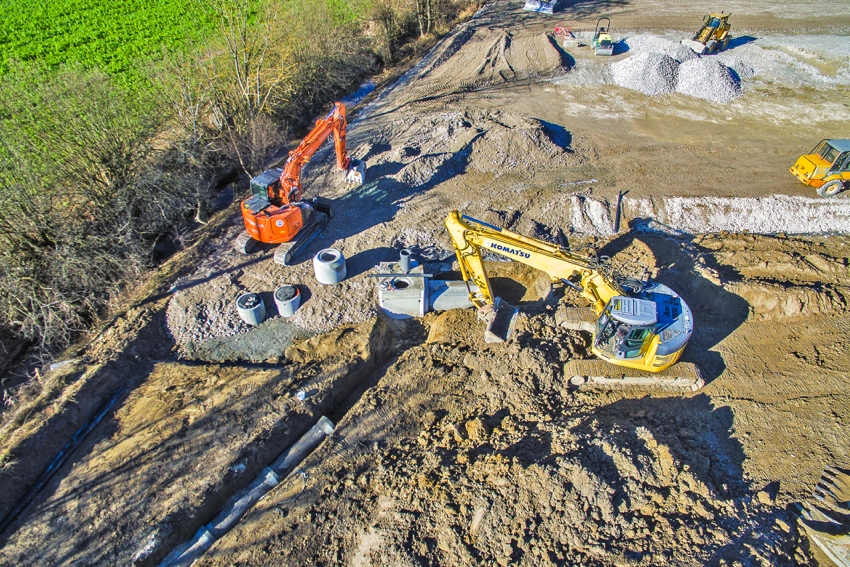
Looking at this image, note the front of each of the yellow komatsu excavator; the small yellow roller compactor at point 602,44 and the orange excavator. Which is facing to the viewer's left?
the yellow komatsu excavator

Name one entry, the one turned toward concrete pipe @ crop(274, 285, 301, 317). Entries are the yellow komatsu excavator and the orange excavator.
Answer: the yellow komatsu excavator

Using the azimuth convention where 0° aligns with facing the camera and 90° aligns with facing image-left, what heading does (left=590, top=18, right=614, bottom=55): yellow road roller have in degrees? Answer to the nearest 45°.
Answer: approximately 0°

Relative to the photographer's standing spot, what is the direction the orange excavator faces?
facing away from the viewer and to the right of the viewer

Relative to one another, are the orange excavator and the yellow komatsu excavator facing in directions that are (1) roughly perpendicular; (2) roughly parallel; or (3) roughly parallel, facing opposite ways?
roughly perpendicular

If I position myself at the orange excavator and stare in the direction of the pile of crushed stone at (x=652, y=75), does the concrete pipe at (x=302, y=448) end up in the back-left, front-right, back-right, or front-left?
back-right

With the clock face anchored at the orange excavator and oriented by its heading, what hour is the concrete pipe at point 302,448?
The concrete pipe is roughly at 5 o'clock from the orange excavator.

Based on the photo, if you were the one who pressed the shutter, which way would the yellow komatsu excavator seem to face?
facing to the left of the viewer

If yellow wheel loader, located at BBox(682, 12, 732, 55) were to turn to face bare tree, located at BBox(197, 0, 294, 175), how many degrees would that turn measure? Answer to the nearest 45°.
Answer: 0° — it already faces it
